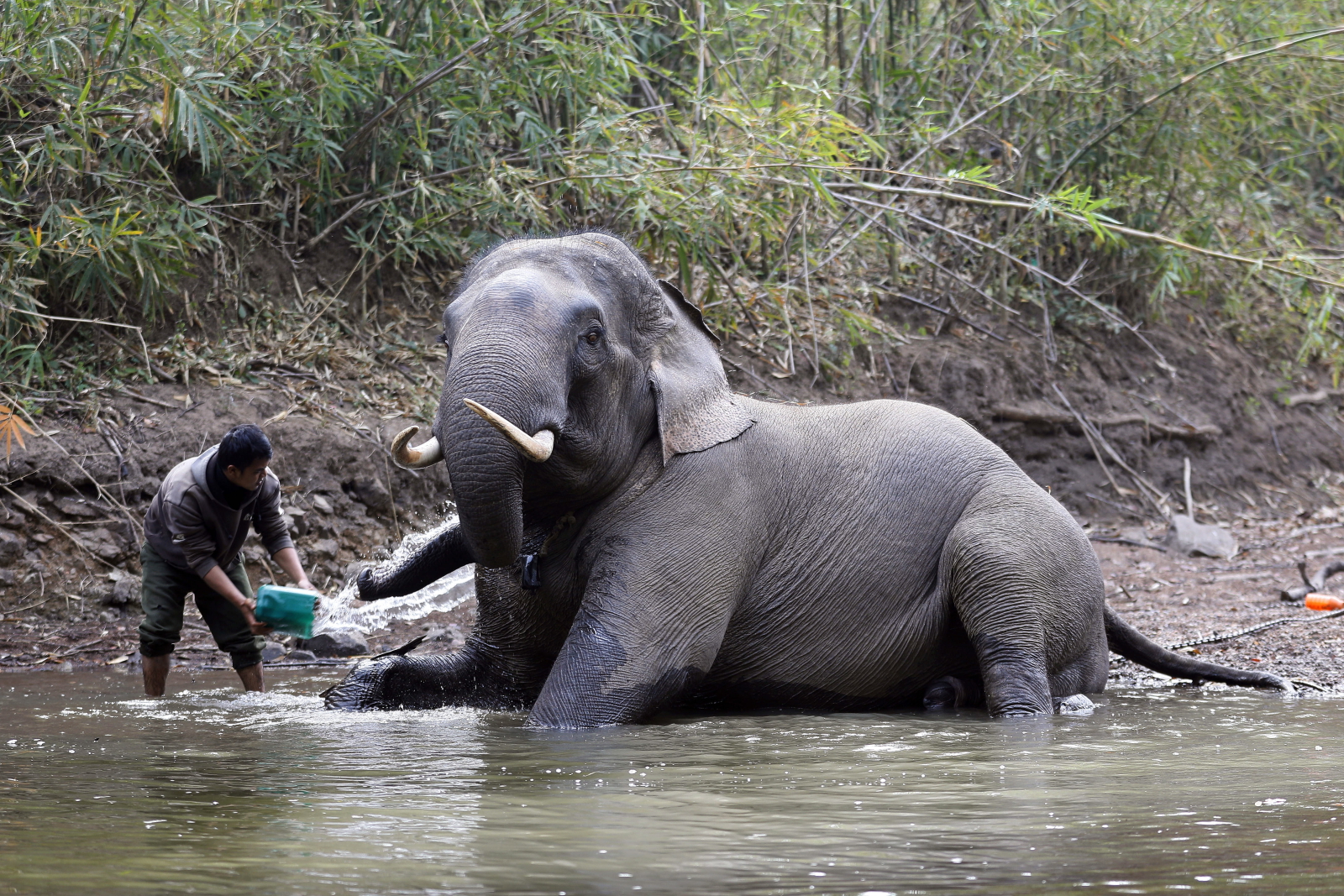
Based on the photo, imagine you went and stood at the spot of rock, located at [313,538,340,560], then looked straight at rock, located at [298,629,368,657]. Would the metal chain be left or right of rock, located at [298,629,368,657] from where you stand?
left

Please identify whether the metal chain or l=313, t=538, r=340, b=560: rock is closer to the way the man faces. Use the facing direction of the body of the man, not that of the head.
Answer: the metal chain

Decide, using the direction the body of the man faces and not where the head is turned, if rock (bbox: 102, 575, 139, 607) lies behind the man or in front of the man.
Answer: behind

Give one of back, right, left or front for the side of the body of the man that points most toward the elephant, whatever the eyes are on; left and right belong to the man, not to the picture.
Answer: front

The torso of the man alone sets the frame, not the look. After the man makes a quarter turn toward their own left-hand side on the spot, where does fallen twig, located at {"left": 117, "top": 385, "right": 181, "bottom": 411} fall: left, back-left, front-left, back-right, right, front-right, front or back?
front-left

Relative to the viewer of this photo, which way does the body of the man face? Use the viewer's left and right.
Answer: facing the viewer and to the right of the viewer

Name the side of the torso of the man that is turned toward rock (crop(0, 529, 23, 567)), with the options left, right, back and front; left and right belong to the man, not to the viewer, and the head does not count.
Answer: back

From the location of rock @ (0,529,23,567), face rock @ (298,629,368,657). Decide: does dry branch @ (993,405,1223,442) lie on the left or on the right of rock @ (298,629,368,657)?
left

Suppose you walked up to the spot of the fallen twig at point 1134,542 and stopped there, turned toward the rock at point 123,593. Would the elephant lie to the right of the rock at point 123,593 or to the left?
left
